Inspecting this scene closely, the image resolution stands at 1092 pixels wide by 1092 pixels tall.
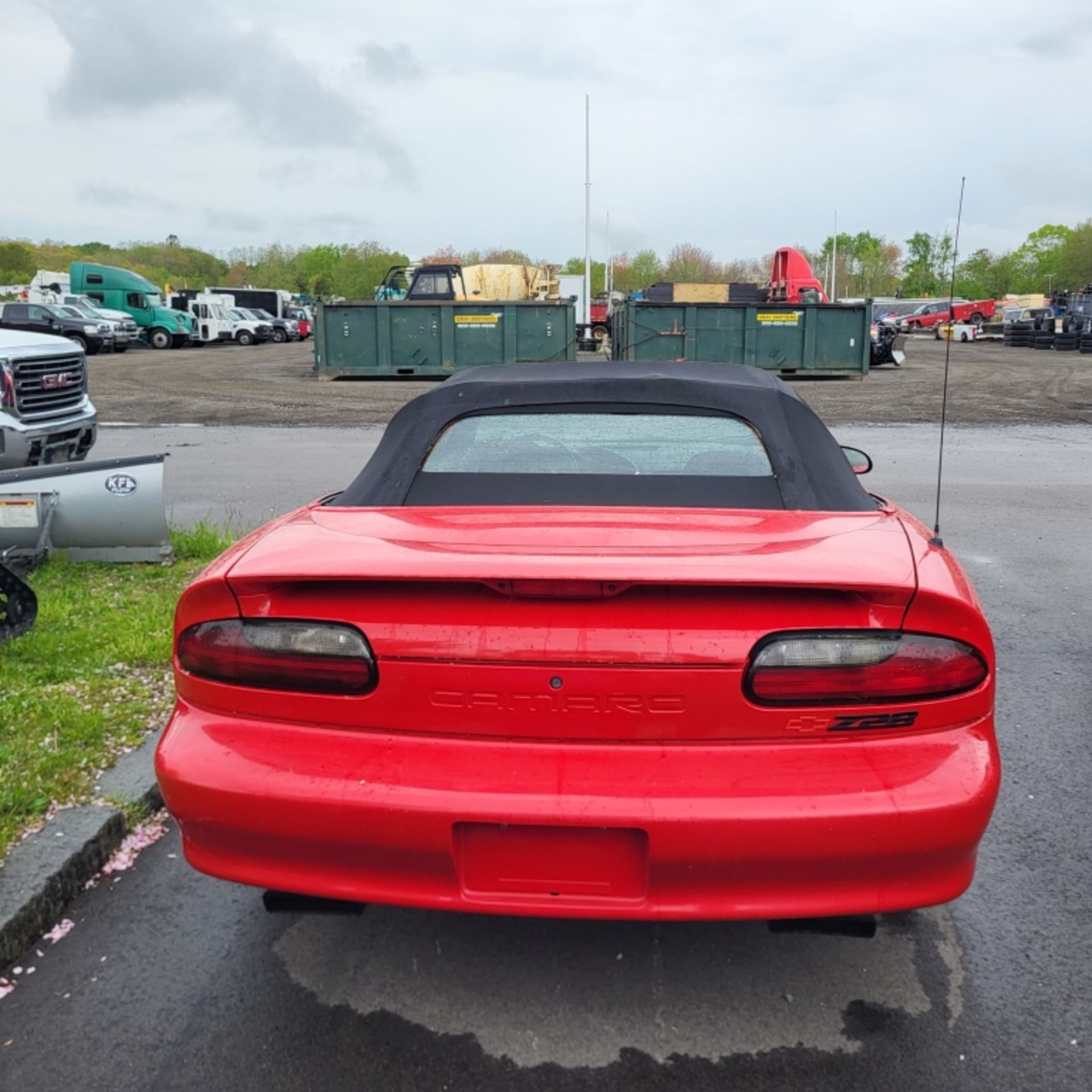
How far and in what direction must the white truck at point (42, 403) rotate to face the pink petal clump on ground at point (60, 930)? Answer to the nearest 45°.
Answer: approximately 45° to its right

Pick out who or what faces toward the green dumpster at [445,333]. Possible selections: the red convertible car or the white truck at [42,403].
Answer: the red convertible car

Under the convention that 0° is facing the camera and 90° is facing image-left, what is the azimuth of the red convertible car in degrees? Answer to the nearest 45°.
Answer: approximately 180°

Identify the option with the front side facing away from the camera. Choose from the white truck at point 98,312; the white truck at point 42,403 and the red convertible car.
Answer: the red convertible car

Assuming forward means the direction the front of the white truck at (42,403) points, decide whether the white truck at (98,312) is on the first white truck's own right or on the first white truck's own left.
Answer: on the first white truck's own left

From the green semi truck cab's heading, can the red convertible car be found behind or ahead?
ahead

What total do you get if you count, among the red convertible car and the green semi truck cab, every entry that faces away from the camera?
1

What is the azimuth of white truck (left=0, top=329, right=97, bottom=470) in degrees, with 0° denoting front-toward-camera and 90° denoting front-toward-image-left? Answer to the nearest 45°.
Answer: approximately 315°

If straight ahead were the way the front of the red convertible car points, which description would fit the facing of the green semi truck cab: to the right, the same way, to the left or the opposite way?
to the right

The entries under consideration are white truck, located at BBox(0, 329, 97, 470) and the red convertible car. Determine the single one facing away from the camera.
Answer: the red convertible car

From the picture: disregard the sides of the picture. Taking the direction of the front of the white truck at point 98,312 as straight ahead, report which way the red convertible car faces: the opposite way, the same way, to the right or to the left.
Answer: to the left

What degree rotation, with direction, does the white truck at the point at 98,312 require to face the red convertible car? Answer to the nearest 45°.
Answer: approximately 45° to its right
